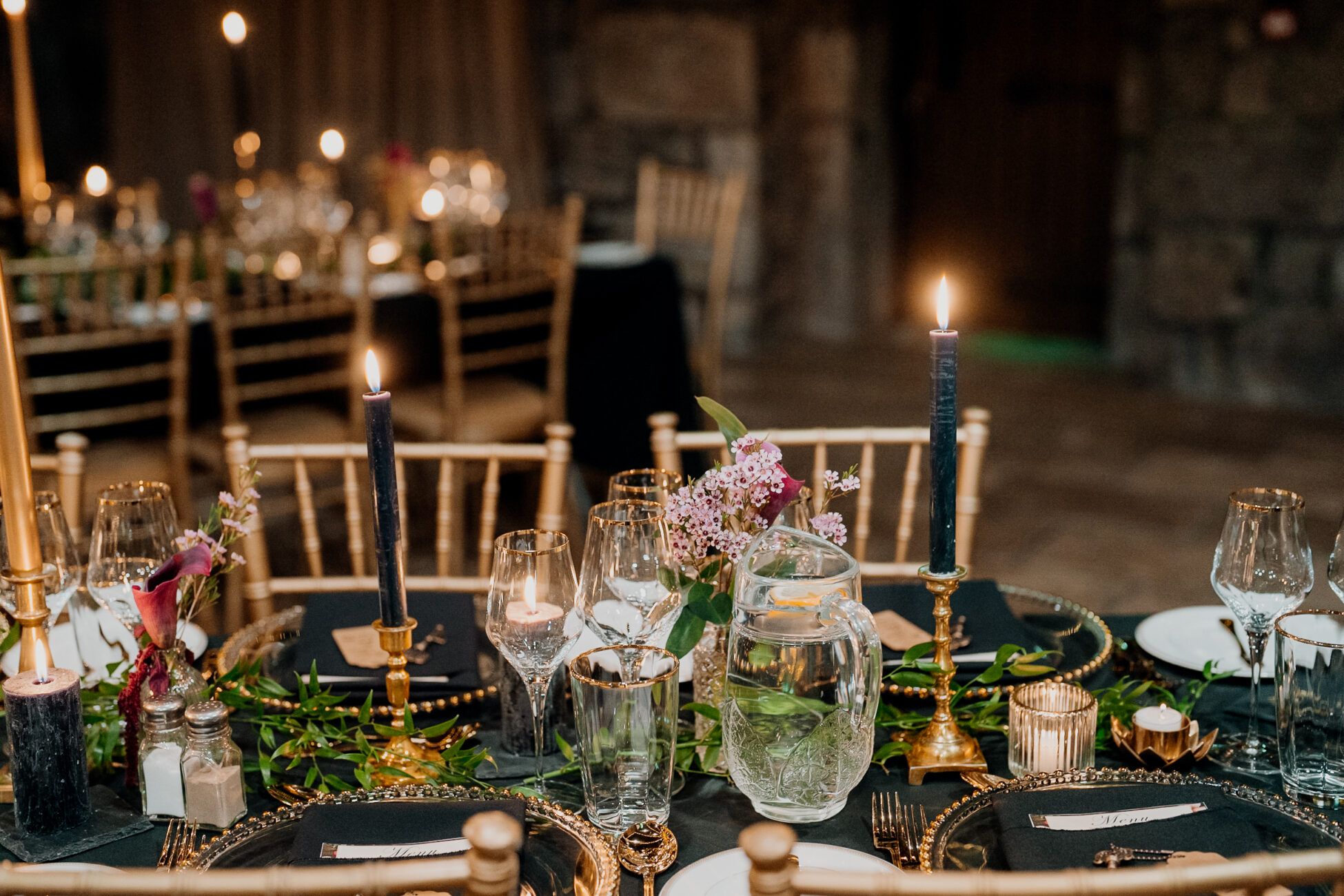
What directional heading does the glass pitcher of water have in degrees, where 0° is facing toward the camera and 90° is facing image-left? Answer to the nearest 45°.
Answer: approximately 135°

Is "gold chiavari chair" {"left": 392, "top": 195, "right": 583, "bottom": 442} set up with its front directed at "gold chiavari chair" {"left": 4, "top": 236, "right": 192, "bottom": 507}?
no

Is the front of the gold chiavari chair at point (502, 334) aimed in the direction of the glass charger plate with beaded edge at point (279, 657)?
no

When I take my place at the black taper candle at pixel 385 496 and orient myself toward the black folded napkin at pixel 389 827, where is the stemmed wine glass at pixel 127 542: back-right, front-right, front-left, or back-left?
back-right

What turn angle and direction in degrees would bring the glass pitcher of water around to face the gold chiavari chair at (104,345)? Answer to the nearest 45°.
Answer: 0° — it already faces it

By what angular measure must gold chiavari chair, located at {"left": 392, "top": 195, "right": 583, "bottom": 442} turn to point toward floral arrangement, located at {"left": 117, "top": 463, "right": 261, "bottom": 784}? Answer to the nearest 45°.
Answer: approximately 135° to its left

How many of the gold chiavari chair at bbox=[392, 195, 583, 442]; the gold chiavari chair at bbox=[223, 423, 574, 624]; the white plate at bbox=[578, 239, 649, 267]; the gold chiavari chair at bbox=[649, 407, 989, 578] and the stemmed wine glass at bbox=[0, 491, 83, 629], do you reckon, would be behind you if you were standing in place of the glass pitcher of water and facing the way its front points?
0

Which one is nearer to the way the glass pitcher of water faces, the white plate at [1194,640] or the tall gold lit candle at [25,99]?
the tall gold lit candle
